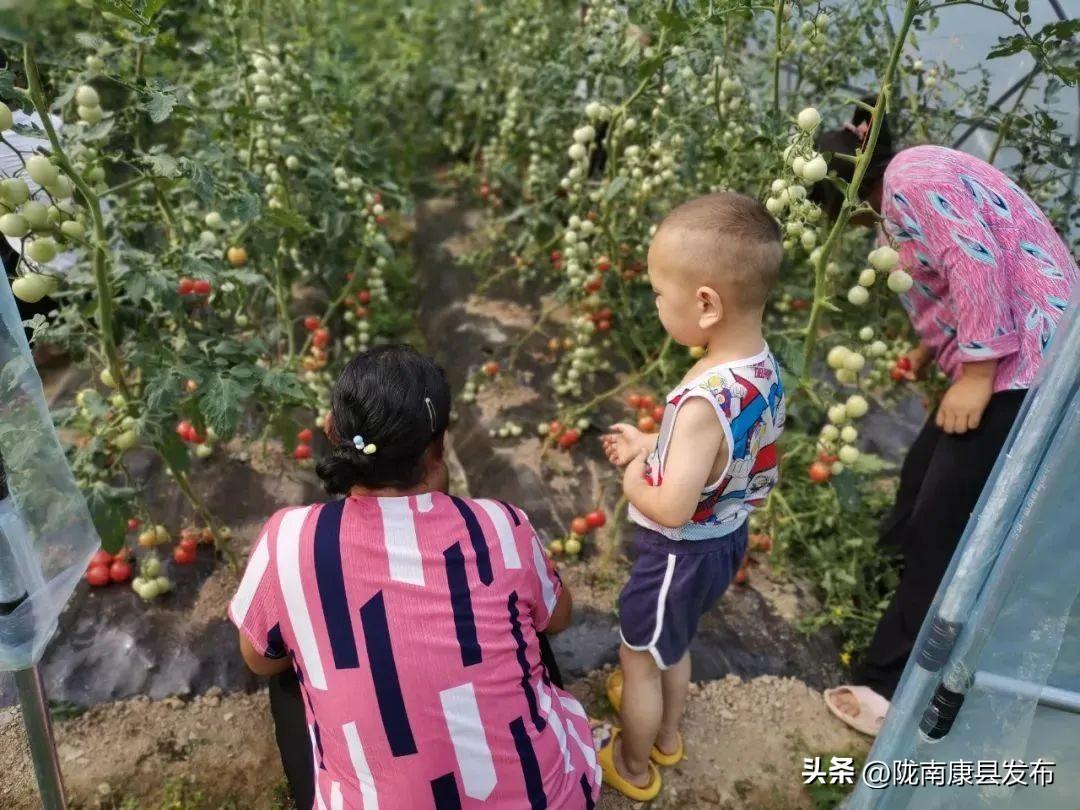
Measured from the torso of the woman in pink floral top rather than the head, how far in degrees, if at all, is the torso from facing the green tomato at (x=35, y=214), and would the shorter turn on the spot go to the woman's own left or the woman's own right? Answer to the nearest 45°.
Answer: approximately 45° to the woman's own left

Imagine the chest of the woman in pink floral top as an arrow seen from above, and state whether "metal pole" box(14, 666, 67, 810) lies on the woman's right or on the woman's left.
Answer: on the woman's left

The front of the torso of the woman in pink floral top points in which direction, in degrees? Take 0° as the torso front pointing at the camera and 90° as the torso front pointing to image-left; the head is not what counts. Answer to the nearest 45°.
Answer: approximately 90°

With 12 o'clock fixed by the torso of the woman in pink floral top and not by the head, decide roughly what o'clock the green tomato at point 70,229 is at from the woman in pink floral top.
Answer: The green tomato is roughly at 11 o'clock from the woman in pink floral top.
